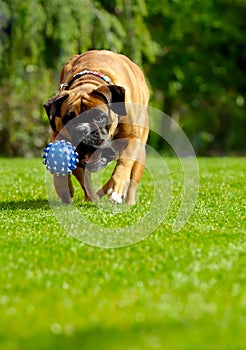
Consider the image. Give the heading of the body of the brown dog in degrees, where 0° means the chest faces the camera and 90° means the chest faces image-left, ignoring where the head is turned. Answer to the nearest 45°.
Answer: approximately 0°
